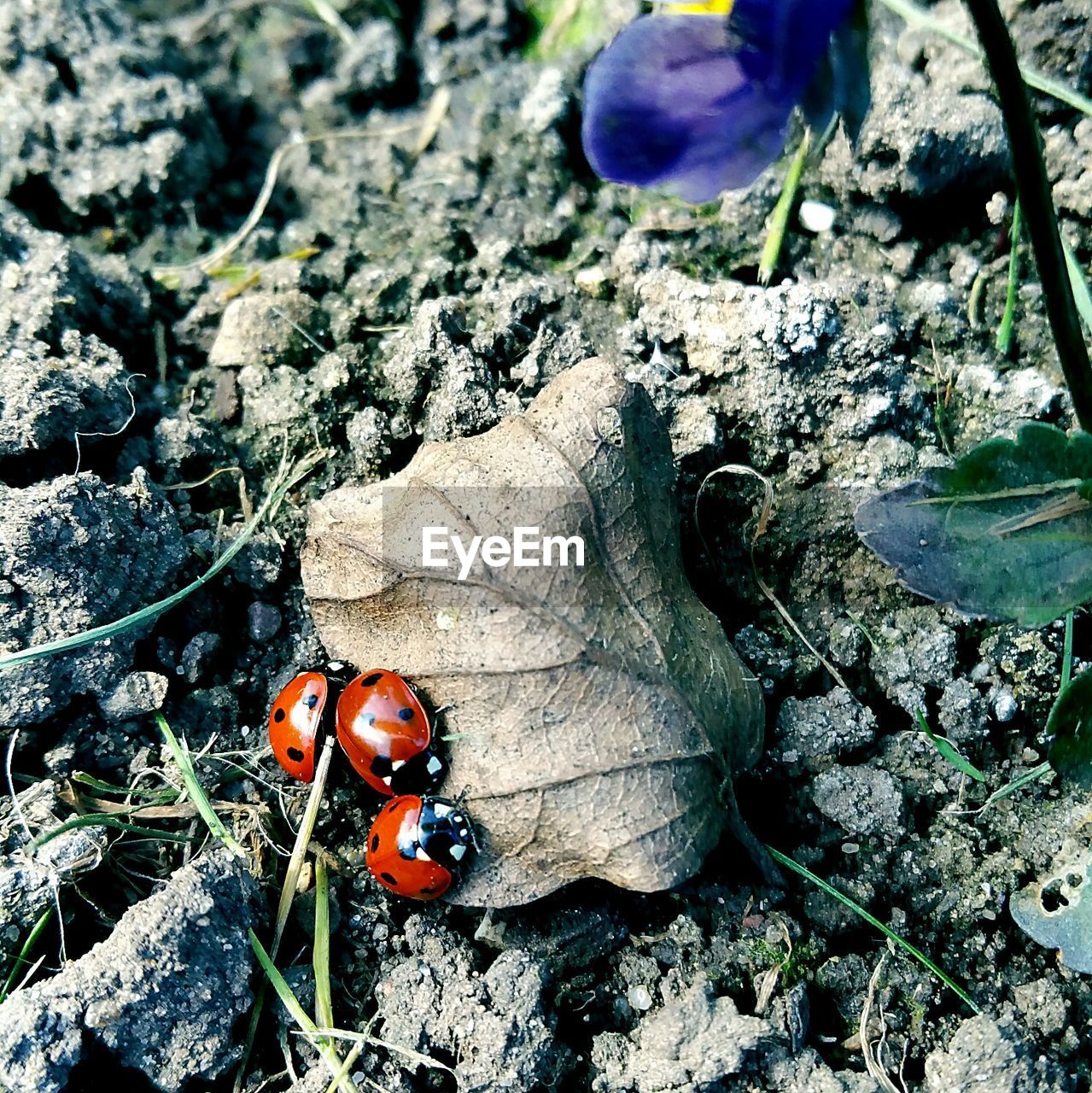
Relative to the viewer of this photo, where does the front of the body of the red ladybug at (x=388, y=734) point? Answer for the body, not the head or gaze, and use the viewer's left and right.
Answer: facing the viewer and to the right of the viewer

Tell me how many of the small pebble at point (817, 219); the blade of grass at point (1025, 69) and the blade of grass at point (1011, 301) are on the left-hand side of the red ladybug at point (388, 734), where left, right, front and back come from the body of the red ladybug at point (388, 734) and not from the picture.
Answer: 3

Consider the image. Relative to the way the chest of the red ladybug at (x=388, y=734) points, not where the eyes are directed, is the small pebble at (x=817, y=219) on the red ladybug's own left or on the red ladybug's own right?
on the red ladybug's own left

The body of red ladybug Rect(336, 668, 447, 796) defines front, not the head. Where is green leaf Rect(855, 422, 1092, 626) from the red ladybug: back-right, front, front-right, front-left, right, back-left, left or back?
front-left

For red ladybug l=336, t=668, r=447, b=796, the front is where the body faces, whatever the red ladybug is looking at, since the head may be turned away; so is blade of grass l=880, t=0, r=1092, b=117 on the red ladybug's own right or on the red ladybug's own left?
on the red ladybug's own left

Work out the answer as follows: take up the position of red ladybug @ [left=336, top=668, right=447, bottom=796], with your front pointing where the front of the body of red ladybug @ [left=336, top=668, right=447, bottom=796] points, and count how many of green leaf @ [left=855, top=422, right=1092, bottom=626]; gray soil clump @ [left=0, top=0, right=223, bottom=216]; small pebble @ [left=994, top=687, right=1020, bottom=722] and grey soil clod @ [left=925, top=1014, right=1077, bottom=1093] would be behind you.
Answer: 1

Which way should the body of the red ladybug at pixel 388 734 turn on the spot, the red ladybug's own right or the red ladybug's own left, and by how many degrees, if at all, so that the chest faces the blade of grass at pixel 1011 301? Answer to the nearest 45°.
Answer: approximately 90° to the red ladybug's own left

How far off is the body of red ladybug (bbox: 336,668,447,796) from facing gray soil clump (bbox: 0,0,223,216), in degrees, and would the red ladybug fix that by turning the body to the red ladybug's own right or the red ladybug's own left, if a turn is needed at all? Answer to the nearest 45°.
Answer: approximately 180°

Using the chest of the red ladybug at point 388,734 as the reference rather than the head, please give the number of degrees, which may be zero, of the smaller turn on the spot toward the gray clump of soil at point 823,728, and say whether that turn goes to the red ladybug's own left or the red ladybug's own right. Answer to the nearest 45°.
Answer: approximately 45° to the red ladybug's own left

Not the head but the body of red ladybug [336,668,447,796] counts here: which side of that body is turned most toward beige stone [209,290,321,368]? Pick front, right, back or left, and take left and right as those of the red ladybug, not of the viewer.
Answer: back
